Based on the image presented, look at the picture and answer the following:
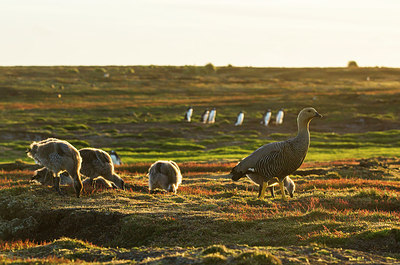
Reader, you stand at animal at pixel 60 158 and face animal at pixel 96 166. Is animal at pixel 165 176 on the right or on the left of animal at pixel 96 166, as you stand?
right

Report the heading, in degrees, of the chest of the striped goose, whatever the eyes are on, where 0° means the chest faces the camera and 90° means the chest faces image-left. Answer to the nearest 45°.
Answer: approximately 270°
